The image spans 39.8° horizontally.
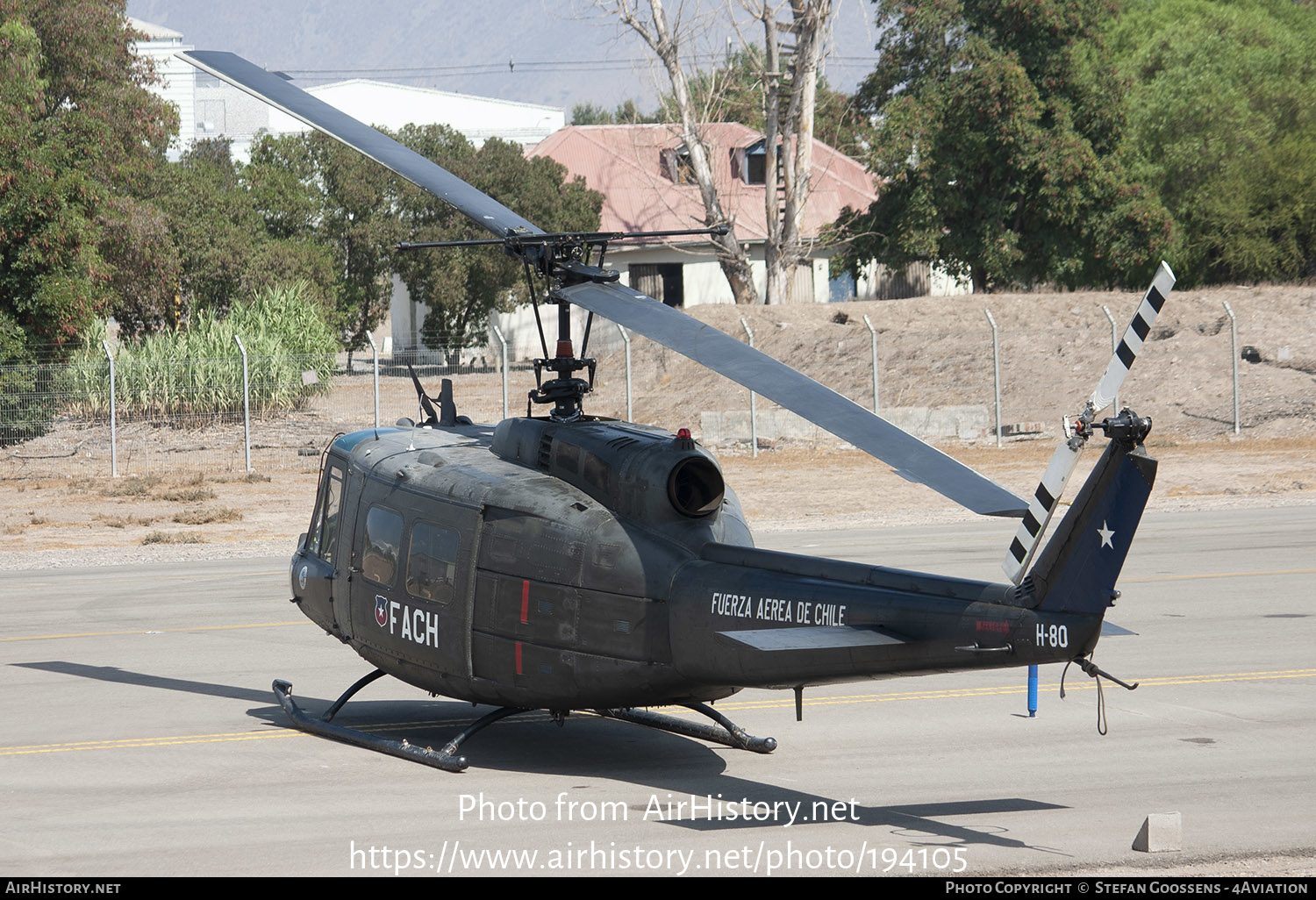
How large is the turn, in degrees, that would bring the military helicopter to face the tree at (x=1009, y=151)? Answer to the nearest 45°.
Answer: approximately 45° to its right

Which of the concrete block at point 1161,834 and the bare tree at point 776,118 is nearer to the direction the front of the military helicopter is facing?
the bare tree

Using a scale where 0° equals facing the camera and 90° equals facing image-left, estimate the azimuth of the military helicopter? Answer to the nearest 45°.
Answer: approximately 135°

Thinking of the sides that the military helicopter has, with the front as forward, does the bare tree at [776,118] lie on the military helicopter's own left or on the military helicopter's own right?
on the military helicopter's own right

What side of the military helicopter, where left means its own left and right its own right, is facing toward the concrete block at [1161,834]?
back

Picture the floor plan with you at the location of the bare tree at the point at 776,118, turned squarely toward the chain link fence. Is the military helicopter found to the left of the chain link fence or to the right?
left

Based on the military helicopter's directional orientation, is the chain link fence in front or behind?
in front

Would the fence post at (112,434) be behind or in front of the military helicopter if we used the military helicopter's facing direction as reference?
in front

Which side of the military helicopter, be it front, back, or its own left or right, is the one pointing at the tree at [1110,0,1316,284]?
right

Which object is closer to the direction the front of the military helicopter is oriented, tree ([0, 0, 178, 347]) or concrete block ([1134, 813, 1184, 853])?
the tree
